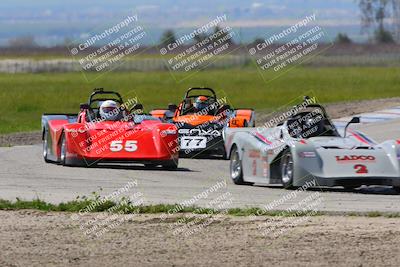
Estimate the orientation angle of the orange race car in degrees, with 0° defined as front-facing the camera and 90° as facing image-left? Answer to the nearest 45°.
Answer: approximately 0°

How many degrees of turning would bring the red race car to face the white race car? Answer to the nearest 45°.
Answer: approximately 45° to its left

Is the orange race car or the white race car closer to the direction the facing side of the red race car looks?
the white race car

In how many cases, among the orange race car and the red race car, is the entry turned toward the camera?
2
